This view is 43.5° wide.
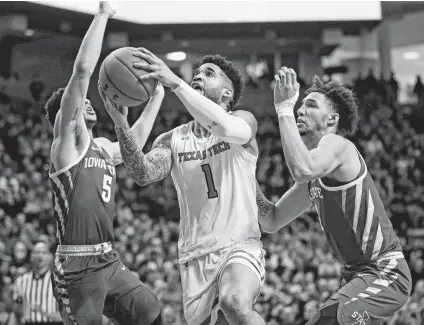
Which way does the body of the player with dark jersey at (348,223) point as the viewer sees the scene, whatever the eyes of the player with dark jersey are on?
to the viewer's left

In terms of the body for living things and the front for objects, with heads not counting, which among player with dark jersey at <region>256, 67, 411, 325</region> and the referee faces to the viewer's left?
the player with dark jersey

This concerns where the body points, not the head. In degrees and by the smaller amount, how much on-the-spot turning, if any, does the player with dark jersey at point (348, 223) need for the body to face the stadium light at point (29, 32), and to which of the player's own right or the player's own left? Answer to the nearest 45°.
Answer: approximately 45° to the player's own right

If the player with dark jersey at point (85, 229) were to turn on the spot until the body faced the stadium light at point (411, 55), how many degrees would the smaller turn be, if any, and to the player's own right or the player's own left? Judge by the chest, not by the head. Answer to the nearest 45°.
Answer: approximately 90° to the player's own left
